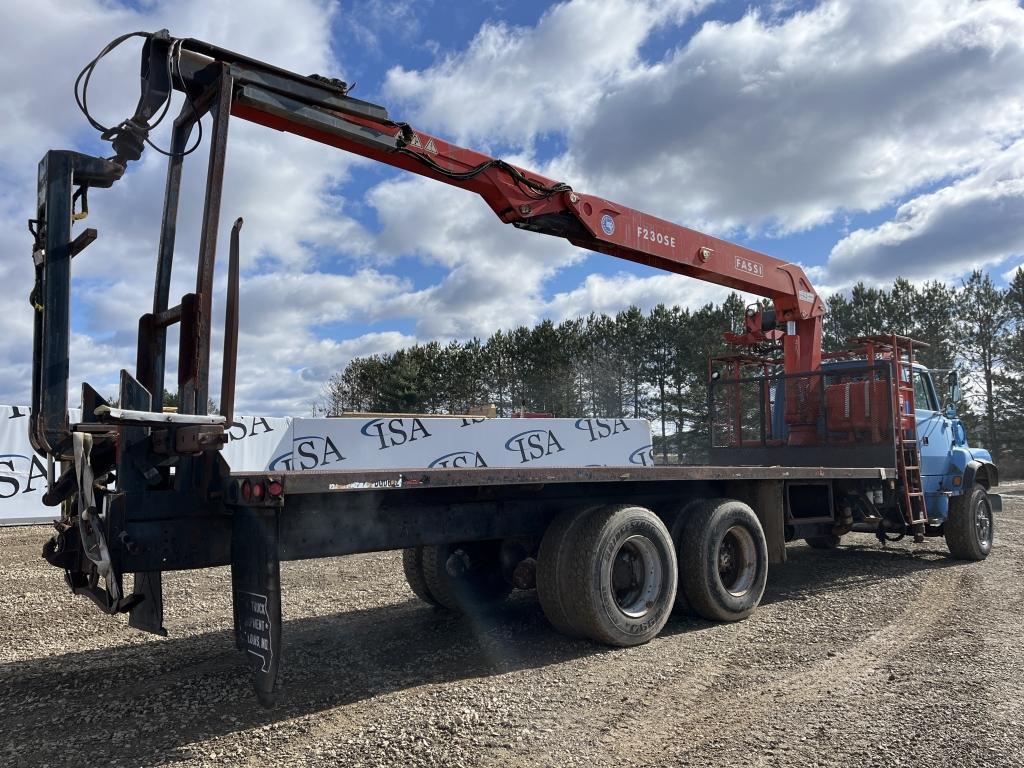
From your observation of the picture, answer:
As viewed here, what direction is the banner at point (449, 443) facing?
toward the camera

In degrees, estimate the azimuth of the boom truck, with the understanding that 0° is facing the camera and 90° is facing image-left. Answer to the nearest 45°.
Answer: approximately 225°

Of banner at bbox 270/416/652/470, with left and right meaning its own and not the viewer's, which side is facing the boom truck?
front

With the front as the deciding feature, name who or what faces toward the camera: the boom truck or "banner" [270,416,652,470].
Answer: the banner

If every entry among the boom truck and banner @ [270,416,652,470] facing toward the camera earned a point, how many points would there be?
1
